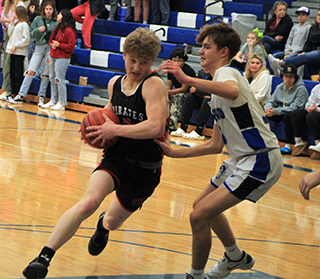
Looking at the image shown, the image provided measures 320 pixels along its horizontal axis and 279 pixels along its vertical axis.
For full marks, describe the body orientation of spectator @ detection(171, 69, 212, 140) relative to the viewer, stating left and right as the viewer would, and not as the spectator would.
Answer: facing the viewer and to the left of the viewer

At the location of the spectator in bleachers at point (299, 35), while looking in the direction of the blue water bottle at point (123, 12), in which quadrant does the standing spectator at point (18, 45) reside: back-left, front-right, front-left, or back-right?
front-left

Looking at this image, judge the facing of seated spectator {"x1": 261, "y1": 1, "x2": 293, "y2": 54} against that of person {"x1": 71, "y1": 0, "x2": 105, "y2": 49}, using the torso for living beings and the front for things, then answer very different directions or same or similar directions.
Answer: same or similar directions

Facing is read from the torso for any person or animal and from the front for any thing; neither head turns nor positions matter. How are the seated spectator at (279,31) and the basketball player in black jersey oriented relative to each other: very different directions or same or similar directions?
same or similar directions

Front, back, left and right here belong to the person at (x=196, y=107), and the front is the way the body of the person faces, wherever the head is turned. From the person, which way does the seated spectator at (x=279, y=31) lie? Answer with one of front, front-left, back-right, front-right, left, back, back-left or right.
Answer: back

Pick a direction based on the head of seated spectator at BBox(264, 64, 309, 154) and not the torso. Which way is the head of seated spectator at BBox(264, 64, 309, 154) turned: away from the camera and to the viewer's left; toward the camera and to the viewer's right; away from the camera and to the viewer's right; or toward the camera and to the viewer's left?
toward the camera and to the viewer's left

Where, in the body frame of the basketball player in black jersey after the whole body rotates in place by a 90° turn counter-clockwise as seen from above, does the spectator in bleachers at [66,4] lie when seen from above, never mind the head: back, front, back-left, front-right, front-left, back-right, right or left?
back-left

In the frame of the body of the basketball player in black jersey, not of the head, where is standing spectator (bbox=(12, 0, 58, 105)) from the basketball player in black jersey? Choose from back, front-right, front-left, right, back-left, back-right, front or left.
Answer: back-right

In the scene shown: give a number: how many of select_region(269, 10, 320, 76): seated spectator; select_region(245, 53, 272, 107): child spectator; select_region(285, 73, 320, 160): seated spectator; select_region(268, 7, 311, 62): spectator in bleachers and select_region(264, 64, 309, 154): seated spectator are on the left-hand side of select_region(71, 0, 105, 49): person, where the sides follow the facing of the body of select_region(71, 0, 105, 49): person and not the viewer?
5

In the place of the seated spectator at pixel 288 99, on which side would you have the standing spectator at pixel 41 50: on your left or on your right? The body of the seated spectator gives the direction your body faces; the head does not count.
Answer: on your right

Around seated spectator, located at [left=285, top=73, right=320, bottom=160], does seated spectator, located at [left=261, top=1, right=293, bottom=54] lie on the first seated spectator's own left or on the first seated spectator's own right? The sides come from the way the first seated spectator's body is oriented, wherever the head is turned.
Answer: on the first seated spectator's own right

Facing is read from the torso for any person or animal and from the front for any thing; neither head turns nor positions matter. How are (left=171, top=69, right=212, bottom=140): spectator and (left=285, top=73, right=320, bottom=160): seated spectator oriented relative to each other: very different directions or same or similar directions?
same or similar directions
